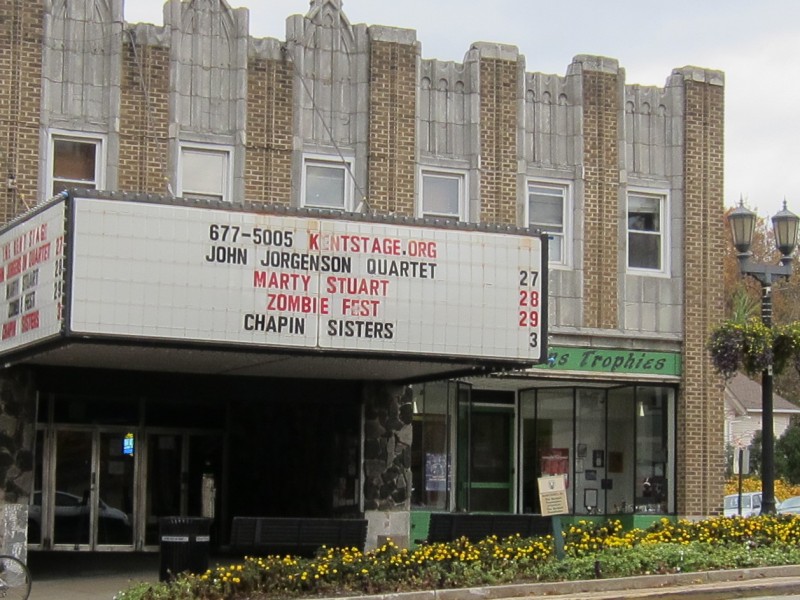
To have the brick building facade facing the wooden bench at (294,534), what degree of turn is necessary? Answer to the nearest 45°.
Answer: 0° — it already faces it

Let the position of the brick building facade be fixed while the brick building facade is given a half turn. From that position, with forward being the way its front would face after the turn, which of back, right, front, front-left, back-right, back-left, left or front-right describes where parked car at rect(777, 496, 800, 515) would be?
front-right

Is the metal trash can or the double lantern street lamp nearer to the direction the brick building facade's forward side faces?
the metal trash can

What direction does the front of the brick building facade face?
toward the camera
